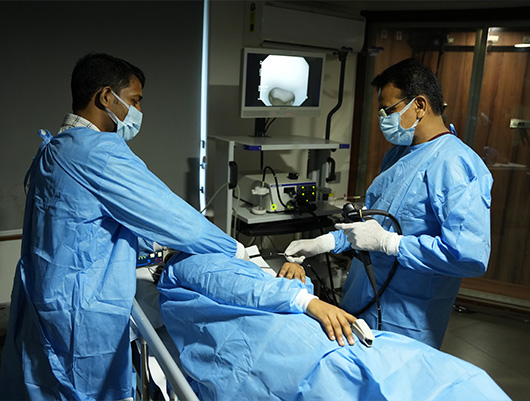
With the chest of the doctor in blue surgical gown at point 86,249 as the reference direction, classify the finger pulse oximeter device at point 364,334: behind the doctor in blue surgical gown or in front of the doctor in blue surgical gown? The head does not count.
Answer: in front

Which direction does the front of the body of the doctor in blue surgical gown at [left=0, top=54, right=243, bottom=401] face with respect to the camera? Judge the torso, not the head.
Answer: to the viewer's right

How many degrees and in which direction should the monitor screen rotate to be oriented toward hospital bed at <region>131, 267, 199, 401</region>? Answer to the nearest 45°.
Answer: approximately 45° to its right

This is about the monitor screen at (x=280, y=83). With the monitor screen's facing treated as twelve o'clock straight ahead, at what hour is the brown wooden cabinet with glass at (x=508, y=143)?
The brown wooden cabinet with glass is roughly at 10 o'clock from the monitor screen.

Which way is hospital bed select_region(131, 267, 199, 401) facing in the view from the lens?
facing the viewer and to the right of the viewer

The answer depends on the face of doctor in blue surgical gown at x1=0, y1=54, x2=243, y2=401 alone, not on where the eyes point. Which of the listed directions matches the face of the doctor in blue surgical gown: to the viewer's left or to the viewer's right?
to the viewer's right

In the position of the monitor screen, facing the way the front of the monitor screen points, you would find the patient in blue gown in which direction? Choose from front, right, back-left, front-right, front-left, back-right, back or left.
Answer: front-right

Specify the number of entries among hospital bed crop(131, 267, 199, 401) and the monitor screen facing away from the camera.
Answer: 0

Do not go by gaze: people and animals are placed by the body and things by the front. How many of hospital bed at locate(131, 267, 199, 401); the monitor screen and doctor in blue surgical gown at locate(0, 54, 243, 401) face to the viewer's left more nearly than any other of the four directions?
0

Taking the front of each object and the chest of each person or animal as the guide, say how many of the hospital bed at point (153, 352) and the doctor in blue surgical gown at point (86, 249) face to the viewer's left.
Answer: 0
